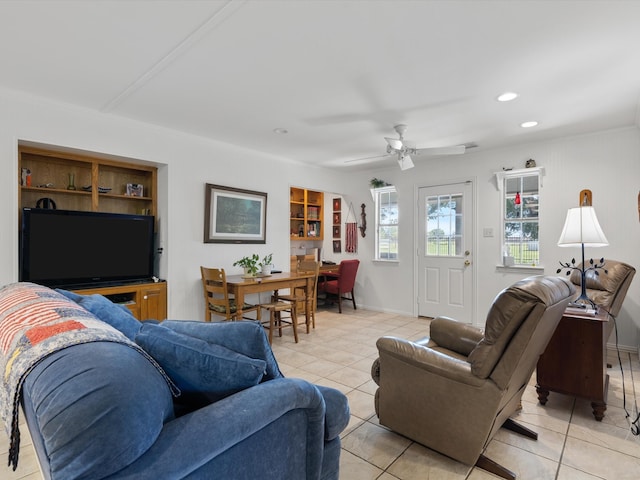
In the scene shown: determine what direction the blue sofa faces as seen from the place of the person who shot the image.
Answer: facing away from the viewer and to the right of the viewer

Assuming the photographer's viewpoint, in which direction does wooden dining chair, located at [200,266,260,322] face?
facing away from the viewer and to the right of the viewer

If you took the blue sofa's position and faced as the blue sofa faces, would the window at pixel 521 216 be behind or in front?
in front

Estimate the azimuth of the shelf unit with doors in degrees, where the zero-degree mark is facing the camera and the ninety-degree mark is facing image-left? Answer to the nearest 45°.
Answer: approximately 315°

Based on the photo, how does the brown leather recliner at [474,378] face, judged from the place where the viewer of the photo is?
facing away from the viewer and to the left of the viewer

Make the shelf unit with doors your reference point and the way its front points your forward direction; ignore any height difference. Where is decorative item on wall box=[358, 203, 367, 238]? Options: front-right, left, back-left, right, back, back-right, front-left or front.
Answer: front-left

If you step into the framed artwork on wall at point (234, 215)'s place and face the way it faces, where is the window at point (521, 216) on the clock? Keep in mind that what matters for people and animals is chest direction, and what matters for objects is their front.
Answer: The window is roughly at 11 o'clock from the framed artwork on wall.

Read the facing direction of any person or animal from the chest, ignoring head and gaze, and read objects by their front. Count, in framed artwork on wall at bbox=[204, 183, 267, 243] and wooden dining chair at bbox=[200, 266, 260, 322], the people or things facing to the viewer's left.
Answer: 0

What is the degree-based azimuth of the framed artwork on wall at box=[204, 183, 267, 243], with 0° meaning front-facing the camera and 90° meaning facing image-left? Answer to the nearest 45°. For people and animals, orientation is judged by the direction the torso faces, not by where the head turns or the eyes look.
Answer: approximately 315°

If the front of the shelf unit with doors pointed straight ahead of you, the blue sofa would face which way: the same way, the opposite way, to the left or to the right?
to the left

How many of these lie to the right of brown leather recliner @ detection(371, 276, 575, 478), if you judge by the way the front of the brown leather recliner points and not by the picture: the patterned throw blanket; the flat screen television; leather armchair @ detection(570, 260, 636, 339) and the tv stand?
1

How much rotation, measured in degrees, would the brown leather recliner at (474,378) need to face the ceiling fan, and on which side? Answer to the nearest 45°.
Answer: approximately 45° to its right

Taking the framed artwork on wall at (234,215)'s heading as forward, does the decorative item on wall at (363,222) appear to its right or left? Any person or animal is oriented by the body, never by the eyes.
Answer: on its left

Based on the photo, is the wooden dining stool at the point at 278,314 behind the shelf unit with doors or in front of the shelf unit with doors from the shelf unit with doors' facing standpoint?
in front

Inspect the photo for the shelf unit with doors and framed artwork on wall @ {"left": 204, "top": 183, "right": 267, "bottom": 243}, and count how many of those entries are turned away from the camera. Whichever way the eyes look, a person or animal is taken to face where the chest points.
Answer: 0
